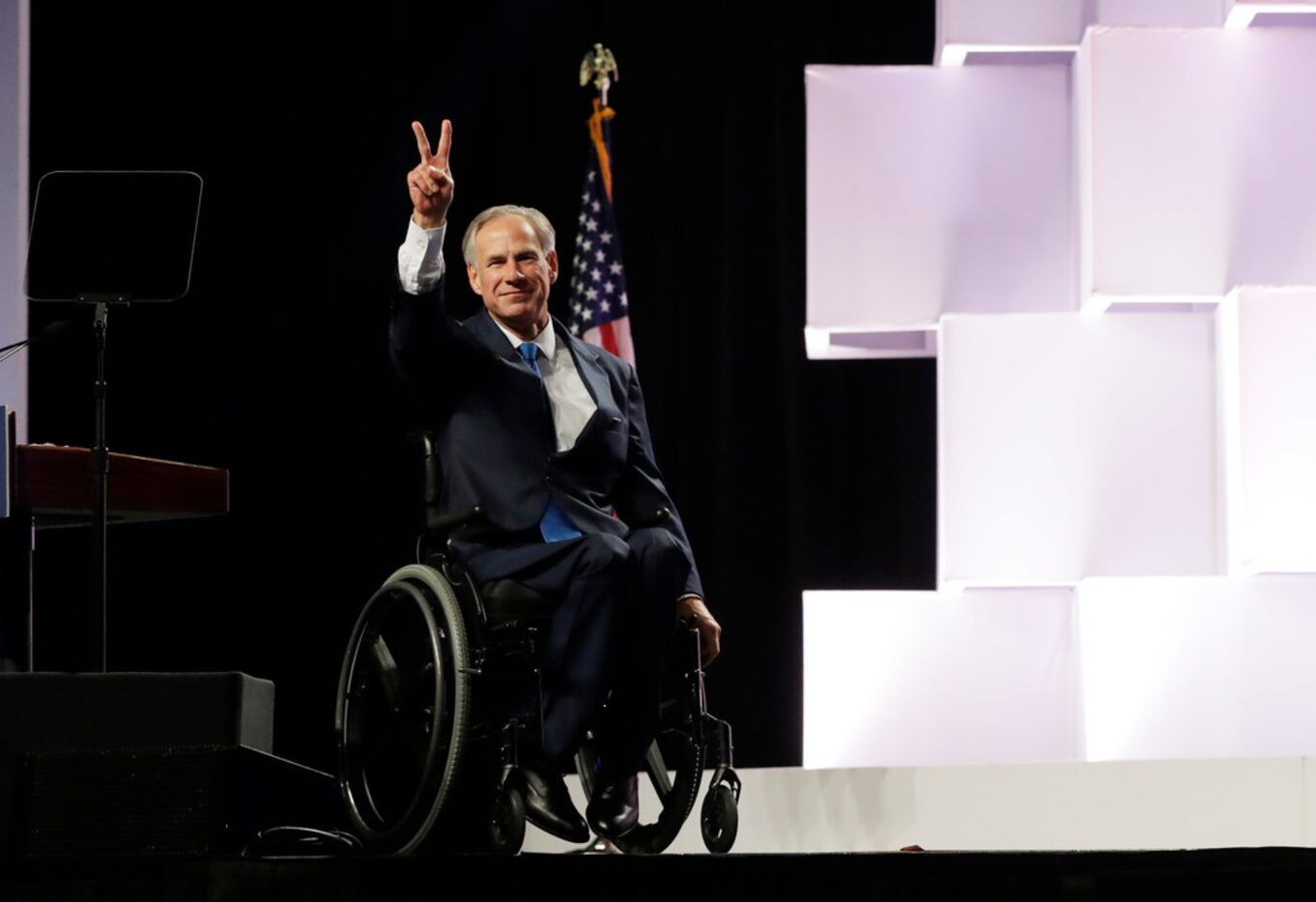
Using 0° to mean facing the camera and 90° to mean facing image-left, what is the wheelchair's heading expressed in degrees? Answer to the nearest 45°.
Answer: approximately 315°

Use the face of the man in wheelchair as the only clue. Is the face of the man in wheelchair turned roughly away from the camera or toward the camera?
toward the camera

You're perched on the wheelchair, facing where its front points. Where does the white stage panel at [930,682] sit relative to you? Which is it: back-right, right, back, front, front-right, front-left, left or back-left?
left

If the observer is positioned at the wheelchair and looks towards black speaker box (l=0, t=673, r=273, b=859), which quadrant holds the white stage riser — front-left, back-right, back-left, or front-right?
back-right

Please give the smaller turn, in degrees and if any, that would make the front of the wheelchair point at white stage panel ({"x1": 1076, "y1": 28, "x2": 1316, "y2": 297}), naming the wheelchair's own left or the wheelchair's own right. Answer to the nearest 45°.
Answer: approximately 90° to the wheelchair's own left

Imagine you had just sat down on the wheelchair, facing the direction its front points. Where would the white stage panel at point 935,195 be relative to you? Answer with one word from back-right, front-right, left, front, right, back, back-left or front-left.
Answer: left

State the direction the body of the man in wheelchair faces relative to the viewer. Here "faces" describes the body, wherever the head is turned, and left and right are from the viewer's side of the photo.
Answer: facing the viewer and to the right of the viewer

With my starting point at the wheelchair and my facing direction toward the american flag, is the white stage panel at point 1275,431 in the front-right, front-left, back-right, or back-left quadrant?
front-right

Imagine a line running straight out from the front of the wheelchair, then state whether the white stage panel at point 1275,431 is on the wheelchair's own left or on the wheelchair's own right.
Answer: on the wheelchair's own left

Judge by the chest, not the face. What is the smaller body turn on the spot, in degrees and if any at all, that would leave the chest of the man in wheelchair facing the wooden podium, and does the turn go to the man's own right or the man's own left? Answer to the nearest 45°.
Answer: approximately 135° to the man's own right
